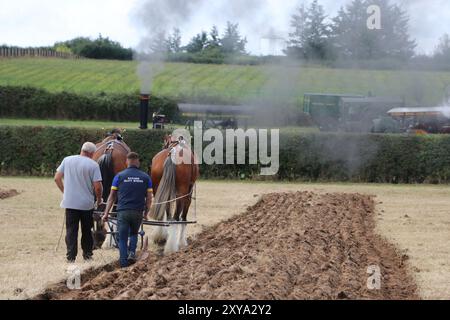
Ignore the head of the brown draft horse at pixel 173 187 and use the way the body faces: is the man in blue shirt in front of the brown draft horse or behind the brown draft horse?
behind

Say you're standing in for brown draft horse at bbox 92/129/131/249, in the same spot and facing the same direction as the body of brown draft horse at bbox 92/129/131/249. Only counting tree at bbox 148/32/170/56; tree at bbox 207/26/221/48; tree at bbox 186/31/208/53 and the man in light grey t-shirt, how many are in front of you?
3

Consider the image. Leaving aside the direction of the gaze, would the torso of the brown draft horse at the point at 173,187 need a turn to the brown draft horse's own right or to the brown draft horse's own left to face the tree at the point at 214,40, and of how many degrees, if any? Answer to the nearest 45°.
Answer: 0° — it already faces it

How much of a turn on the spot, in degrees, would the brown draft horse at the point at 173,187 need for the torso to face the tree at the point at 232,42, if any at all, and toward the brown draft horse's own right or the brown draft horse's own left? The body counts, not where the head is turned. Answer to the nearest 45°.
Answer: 0° — it already faces it

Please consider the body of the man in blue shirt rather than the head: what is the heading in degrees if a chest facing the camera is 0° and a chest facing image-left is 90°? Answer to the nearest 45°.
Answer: approximately 180°

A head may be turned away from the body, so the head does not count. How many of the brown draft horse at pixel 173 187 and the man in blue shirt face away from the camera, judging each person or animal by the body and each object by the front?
2

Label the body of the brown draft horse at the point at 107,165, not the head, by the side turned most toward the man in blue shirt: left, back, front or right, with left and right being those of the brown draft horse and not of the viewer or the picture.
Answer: back

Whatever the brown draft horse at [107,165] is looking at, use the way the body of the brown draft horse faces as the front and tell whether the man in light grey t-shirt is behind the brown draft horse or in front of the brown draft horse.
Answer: behind

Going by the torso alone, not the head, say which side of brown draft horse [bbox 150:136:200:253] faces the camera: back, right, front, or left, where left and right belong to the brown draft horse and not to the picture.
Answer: back

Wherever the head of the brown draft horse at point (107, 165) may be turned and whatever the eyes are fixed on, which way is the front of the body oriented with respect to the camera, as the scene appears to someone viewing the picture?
away from the camera

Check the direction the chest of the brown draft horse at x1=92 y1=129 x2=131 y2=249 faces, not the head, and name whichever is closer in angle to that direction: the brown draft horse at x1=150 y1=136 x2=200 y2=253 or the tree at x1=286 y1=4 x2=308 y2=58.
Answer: the tree
